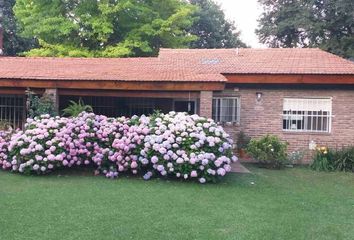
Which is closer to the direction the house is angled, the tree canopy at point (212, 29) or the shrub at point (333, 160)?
the shrub

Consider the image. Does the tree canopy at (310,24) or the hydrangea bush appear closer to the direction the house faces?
the hydrangea bush

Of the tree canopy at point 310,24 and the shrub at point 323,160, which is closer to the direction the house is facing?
the shrub

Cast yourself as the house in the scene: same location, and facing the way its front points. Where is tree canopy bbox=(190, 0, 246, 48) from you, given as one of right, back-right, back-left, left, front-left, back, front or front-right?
back

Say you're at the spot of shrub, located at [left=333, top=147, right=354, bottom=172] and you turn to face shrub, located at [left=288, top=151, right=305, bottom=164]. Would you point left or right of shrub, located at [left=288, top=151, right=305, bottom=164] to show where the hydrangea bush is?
left

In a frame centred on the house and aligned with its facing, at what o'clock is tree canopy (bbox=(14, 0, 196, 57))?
The tree canopy is roughly at 5 o'clock from the house.

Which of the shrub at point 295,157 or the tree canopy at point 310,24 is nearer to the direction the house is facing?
the shrub

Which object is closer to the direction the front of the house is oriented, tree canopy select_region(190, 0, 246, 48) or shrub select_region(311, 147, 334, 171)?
the shrub

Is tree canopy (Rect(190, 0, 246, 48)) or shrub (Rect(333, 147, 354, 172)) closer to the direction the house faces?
the shrub

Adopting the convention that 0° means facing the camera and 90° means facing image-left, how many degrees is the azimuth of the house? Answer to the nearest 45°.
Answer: approximately 0°

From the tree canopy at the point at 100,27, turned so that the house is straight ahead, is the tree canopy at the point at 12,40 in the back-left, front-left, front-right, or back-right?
back-right

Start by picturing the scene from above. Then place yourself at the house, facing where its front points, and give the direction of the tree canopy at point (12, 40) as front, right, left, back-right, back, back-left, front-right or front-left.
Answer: back-right

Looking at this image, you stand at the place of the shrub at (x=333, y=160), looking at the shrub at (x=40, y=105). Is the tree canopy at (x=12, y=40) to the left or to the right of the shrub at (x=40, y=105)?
right
